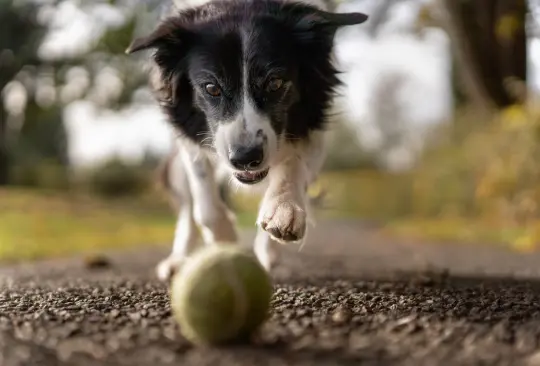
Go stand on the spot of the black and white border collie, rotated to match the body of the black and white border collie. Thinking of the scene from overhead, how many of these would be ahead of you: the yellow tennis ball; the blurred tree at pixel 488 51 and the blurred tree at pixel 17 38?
1

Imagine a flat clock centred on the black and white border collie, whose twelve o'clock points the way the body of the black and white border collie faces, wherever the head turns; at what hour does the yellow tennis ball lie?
The yellow tennis ball is roughly at 12 o'clock from the black and white border collie.

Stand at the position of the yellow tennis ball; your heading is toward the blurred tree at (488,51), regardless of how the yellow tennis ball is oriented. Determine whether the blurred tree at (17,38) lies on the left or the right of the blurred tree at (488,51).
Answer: left

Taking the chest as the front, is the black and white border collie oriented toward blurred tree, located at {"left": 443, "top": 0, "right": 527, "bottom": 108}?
no

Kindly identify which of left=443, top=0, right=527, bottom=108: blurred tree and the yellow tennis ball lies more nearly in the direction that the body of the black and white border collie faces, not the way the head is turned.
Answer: the yellow tennis ball

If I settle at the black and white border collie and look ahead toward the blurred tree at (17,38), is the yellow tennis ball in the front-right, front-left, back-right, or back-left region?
back-left

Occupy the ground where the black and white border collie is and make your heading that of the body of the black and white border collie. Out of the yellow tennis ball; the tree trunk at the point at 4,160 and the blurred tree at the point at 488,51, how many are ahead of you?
1

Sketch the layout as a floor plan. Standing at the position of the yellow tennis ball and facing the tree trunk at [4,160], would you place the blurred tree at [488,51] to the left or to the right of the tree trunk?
right

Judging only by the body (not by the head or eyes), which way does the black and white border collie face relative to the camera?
toward the camera

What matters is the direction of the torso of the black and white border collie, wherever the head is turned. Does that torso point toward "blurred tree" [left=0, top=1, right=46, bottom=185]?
no

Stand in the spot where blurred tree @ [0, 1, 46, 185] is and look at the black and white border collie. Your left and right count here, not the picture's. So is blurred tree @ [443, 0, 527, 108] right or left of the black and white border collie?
left

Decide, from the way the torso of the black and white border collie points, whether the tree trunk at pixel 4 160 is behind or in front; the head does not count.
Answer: behind
